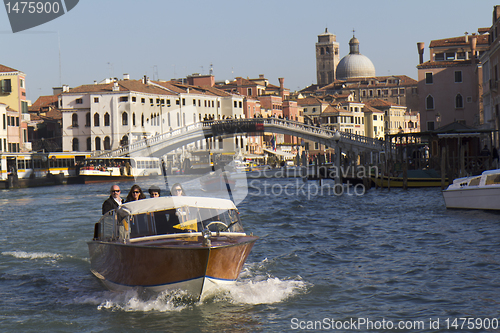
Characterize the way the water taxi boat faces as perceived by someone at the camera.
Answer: facing the viewer and to the right of the viewer

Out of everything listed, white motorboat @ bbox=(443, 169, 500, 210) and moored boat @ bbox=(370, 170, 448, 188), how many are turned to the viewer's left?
2

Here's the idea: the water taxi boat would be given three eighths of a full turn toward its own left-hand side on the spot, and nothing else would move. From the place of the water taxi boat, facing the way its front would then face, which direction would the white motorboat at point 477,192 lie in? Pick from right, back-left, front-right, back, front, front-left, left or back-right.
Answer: front-right

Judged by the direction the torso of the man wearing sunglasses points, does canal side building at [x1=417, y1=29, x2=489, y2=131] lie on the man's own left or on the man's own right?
on the man's own left

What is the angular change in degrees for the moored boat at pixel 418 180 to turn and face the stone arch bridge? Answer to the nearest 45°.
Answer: approximately 45° to its right

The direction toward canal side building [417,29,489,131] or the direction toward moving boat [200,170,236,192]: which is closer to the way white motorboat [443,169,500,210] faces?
the moving boat

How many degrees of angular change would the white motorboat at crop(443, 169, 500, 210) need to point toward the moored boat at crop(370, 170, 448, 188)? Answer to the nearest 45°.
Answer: approximately 90° to its right

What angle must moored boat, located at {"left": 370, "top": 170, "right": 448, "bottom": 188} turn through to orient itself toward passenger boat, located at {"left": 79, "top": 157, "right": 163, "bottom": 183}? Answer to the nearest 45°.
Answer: approximately 45° to its right

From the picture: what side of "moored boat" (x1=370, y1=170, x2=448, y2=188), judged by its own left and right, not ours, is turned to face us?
left

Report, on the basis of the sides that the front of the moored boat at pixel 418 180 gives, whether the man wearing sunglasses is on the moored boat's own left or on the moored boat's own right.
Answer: on the moored boat's own left

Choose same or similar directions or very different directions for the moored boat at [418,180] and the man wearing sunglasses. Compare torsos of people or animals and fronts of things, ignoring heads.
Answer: very different directions

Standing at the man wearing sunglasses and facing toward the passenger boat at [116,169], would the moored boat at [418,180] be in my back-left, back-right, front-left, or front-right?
front-right

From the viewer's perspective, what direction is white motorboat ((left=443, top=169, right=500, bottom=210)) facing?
to the viewer's left

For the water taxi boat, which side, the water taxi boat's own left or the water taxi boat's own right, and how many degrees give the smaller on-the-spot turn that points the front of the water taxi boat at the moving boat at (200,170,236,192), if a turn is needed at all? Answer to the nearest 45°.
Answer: approximately 135° to the water taxi boat's own left
